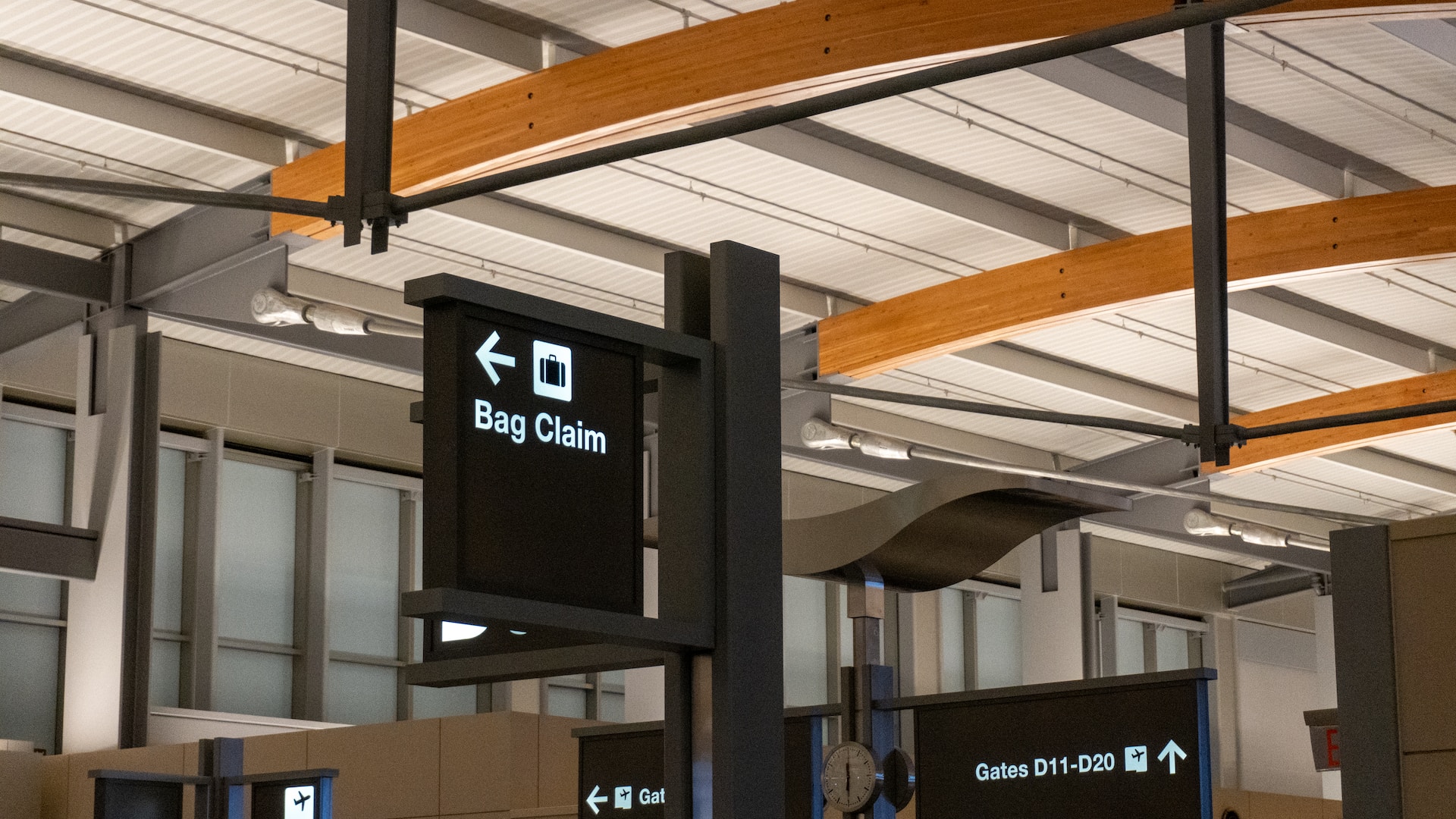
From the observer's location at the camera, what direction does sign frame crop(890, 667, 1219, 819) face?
facing the viewer and to the left of the viewer

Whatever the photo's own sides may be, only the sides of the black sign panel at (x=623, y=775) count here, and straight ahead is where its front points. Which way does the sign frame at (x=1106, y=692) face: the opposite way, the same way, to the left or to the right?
the same way

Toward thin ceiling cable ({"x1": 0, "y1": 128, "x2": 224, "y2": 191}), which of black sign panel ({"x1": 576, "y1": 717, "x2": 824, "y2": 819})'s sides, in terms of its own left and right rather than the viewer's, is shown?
right

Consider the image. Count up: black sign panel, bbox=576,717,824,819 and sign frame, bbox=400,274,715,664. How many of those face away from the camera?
0

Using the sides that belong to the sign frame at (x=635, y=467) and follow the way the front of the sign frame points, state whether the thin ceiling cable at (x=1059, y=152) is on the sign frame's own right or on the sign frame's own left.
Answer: on the sign frame's own left

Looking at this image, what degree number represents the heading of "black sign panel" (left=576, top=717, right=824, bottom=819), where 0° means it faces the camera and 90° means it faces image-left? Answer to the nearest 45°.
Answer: approximately 45°

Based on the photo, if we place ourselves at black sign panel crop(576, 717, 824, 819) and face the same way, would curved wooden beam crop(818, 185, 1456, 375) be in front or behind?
behind

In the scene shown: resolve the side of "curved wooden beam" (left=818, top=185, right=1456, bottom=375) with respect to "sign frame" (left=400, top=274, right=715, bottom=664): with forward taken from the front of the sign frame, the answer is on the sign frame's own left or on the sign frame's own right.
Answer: on the sign frame's own left

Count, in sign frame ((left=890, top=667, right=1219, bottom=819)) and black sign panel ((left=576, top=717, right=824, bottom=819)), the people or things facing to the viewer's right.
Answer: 0

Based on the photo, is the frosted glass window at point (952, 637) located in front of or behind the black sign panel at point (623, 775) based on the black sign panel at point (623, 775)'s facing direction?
behind

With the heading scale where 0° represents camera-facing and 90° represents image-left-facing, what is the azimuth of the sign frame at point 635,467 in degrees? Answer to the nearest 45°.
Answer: approximately 315°

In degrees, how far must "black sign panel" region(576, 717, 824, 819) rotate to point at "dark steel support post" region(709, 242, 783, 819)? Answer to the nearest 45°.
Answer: approximately 45° to its left

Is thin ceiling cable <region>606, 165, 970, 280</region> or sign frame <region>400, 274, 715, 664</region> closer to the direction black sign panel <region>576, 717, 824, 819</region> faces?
the sign frame

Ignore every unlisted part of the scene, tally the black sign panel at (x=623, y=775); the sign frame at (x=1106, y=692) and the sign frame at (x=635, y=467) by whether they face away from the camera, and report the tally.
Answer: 0
